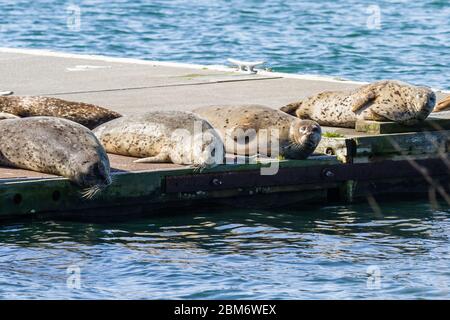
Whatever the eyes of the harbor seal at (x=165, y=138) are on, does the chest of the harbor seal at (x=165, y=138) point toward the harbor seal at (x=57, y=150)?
no

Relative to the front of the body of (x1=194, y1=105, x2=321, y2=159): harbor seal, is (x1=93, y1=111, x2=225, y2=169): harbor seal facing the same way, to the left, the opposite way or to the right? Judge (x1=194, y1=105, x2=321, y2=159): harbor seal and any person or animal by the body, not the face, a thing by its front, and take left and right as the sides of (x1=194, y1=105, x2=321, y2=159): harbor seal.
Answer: the same way

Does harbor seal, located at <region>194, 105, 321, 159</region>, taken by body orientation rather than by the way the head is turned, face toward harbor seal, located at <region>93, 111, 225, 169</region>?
no

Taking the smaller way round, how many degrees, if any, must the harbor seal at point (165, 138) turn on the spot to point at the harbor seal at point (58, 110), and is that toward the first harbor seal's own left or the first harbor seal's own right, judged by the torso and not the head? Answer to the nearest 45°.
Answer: approximately 180°

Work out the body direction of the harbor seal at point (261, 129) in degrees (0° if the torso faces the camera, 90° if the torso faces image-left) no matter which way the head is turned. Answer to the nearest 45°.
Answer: approximately 315°

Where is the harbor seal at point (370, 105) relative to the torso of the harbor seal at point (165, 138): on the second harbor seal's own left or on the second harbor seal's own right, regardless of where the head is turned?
on the second harbor seal's own left

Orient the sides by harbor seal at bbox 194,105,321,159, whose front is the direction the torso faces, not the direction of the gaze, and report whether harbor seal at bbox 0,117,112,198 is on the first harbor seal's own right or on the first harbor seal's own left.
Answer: on the first harbor seal's own right

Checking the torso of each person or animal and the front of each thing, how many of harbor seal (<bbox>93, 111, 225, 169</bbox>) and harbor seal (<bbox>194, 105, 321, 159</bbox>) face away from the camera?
0

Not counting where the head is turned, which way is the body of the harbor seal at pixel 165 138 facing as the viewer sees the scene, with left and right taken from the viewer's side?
facing the viewer and to the right of the viewer
